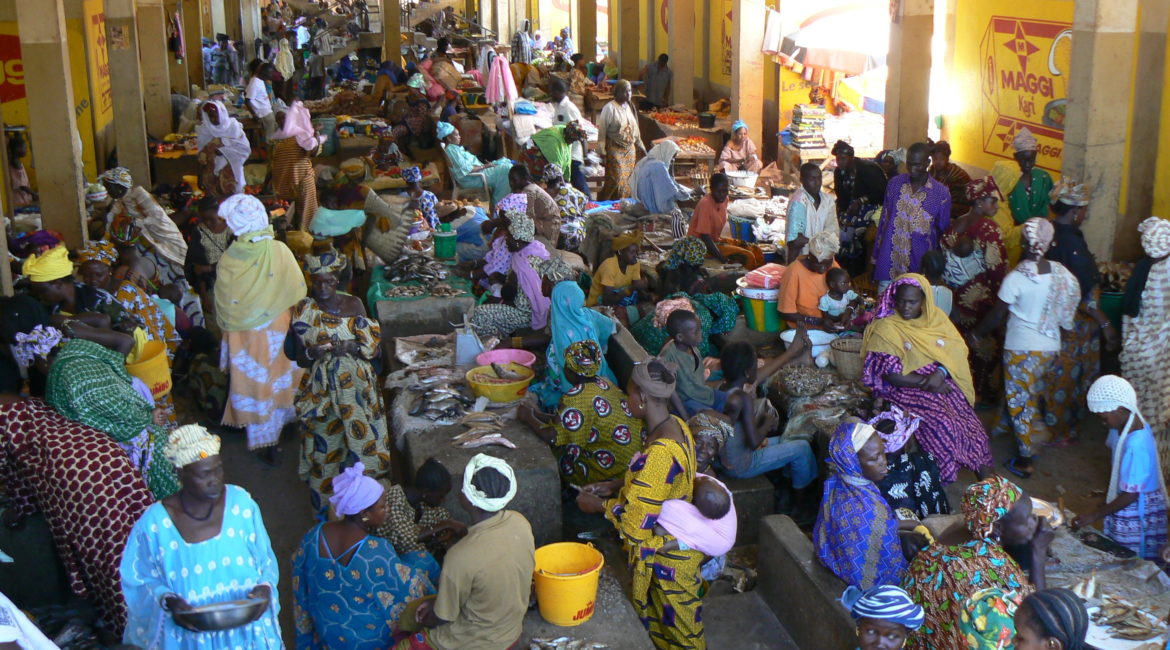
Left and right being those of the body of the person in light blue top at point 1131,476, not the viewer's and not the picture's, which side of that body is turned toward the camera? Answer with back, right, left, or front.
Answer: left

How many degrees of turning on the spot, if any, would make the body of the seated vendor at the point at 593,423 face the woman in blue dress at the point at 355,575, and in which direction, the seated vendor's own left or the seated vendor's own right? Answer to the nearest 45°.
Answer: approximately 90° to the seated vendor's own left

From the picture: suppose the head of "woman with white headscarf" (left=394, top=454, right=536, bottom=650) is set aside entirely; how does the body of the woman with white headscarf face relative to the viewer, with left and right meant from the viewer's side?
facing away from the viewer and to the left of the viewer

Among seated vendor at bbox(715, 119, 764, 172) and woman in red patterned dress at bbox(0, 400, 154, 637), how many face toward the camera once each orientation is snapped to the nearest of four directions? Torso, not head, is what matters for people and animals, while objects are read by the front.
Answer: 1

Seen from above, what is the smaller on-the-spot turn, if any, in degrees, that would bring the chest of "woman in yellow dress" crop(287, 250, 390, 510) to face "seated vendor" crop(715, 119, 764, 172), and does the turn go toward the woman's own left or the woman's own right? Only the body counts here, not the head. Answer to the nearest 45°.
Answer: approximately 135° to the woman's own left

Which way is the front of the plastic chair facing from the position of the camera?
facing to the right of the viewer

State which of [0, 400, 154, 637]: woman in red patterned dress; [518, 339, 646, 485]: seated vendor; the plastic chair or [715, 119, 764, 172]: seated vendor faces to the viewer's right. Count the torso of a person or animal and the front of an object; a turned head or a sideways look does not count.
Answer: the plastic chair

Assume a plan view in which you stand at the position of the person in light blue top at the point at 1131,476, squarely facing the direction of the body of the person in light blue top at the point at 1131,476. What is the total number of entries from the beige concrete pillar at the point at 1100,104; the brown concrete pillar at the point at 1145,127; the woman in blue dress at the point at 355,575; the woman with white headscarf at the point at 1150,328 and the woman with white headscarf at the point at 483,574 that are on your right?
3

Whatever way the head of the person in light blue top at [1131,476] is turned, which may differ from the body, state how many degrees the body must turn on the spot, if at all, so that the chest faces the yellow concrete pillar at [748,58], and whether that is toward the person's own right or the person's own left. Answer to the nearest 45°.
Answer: approximately 45° to the person's own right

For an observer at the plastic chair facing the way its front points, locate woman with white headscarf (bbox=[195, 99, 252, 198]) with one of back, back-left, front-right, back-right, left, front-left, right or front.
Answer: back

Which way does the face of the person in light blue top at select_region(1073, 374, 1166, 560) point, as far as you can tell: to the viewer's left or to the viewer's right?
to the viewer's left
